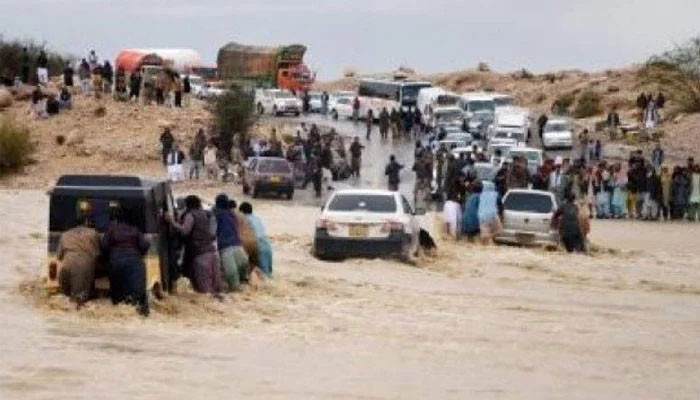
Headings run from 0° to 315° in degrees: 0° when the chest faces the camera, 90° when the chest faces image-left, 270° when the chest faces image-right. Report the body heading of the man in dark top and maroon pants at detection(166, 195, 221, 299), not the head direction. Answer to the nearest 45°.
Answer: approximately 135°

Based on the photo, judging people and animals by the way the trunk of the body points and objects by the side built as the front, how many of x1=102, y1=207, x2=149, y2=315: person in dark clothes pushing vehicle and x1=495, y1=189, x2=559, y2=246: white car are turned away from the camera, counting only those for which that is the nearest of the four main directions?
2

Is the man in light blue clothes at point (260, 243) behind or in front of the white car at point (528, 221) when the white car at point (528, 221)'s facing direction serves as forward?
behind

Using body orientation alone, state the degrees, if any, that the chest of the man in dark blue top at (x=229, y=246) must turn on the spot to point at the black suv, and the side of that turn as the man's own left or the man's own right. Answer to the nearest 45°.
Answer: approximately 90° to the man's own left

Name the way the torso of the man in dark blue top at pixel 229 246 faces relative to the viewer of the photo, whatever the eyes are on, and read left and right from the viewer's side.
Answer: facing away from the viewer and to the left of the viewer

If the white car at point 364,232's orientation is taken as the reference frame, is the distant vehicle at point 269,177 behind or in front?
in front

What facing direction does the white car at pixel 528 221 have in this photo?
away from the camera

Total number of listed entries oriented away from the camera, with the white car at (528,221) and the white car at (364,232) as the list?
2

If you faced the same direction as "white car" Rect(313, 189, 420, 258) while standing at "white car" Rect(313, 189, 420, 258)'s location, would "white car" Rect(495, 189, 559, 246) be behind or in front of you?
in front

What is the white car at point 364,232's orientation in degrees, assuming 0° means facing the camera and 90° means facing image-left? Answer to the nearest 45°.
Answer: approximately 180°
